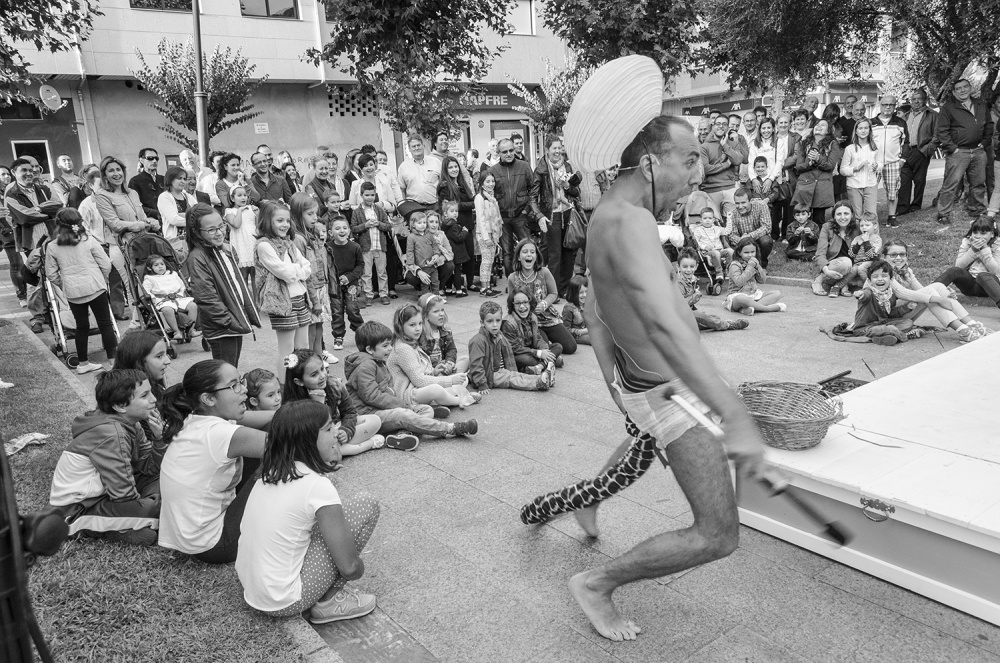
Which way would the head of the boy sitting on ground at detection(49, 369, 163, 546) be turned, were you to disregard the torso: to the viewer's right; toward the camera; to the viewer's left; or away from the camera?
to the viewer's right

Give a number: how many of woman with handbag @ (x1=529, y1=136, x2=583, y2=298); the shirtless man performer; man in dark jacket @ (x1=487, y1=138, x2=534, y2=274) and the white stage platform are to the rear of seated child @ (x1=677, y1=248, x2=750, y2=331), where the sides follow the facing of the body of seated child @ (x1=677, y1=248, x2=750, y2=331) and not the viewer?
2

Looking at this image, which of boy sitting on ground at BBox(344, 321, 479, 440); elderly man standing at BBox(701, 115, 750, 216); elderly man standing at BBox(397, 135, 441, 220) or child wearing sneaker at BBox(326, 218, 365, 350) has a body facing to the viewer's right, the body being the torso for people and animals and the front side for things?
the boy sitting on ground

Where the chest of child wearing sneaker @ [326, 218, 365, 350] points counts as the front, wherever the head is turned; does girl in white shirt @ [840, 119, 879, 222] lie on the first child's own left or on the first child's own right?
on the first child's own left

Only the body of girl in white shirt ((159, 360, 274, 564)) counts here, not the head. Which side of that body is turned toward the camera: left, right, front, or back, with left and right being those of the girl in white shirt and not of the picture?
right

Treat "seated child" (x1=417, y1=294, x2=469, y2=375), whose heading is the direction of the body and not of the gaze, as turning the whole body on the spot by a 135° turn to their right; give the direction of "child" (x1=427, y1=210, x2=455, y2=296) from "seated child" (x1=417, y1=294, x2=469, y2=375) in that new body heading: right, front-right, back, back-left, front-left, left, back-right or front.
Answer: right

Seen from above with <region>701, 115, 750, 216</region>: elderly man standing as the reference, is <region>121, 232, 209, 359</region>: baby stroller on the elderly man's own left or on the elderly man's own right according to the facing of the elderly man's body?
on the elderly man's own right

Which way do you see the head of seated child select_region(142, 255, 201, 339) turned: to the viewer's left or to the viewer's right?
to the viewer's right

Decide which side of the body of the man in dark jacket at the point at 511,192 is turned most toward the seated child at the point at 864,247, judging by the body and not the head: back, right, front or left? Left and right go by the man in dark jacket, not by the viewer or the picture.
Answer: left

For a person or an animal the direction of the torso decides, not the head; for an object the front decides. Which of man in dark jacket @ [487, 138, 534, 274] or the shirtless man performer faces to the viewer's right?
the shirtless man performer

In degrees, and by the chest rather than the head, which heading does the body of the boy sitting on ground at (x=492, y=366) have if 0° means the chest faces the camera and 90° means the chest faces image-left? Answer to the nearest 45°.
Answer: approximately 315°

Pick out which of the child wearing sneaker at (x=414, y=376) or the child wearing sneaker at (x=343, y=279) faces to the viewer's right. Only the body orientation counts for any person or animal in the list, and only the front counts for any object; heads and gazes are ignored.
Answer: the child wearing sneaker at (x=414, y=376)
